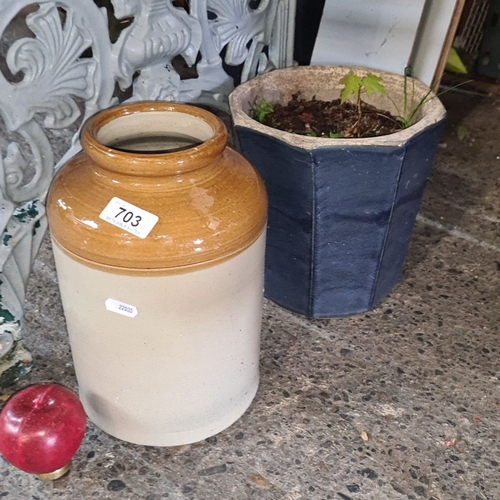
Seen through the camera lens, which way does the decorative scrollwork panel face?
facing the viewer and to the right of the viewer
